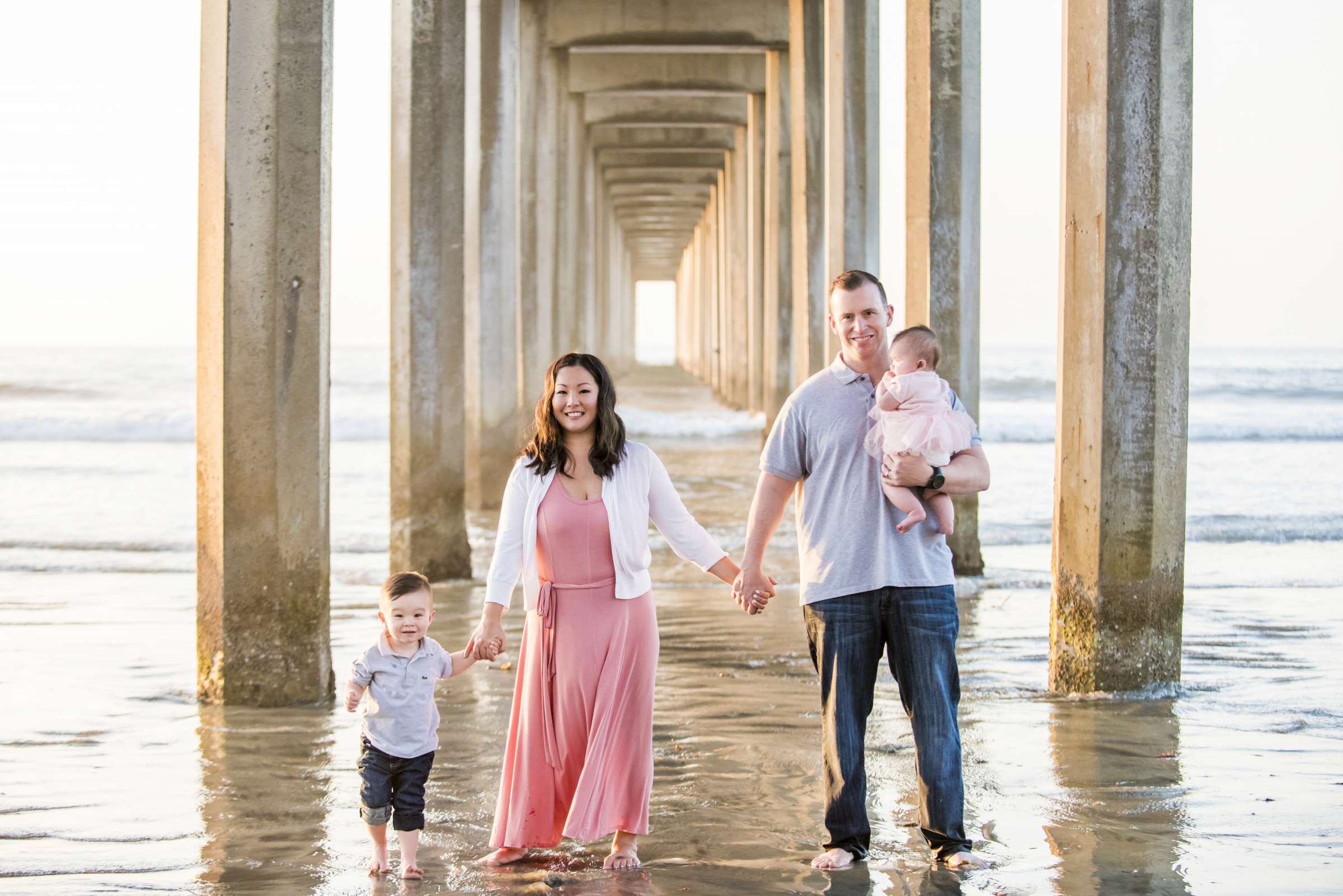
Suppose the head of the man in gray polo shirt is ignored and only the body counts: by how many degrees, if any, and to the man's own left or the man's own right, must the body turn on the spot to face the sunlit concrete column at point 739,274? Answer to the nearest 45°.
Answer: approximately 180°

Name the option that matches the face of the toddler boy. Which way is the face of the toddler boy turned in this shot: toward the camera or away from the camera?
toward the camera

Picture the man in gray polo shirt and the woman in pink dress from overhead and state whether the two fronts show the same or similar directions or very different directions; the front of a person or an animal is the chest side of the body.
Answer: same or similar directions

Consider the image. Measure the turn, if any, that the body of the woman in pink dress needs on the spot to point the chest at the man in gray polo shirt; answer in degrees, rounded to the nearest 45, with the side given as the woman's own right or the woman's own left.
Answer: approximately 90° to the woman's own left

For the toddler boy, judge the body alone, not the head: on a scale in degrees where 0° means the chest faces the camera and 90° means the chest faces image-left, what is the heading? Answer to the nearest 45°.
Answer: approximately 0°

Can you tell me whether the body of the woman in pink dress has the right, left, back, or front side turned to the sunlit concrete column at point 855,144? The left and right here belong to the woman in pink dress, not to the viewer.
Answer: back

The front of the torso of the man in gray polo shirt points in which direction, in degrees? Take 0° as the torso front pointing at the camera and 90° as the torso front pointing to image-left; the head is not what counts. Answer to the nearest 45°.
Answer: approximately 0°

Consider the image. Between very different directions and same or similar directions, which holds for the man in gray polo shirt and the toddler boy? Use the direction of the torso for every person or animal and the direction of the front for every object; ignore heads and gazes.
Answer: same or similar directions

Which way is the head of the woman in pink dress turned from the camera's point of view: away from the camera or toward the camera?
toward the camera

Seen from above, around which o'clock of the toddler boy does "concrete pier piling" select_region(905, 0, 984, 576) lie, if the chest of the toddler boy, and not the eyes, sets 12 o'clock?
The concrete pier piling is roughly at 7 o'clock from the toddler boy.

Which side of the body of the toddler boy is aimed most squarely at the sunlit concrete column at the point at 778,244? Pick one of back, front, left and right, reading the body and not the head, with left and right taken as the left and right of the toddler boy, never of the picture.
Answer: back

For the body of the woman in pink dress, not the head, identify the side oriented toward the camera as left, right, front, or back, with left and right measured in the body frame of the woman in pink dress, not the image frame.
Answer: front

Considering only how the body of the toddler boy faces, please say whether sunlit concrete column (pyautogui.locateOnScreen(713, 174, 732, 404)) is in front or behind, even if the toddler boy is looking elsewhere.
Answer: behind
